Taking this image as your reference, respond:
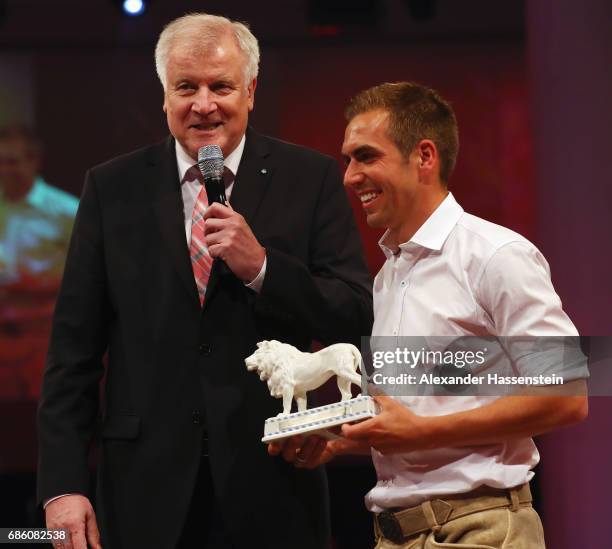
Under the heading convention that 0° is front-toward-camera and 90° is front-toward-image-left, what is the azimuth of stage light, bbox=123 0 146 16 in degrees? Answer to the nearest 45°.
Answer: approximately 0°

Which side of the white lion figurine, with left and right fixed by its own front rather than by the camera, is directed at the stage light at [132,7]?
right

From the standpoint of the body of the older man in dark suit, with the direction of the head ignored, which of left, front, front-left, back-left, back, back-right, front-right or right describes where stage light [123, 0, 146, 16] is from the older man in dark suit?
back

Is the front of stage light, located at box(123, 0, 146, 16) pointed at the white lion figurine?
yes

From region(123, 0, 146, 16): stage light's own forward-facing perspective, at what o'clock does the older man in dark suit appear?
The older man in dark suit is roughly at 12 o'clock from the stage light.

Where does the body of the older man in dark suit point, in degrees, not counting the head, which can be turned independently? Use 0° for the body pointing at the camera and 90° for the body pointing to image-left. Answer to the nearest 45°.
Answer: approximately 0°

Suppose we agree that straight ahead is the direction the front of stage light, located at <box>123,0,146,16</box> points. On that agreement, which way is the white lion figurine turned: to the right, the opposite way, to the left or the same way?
to the right

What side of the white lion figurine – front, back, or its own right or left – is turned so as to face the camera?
left

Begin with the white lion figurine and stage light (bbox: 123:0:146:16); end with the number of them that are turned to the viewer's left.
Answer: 1
